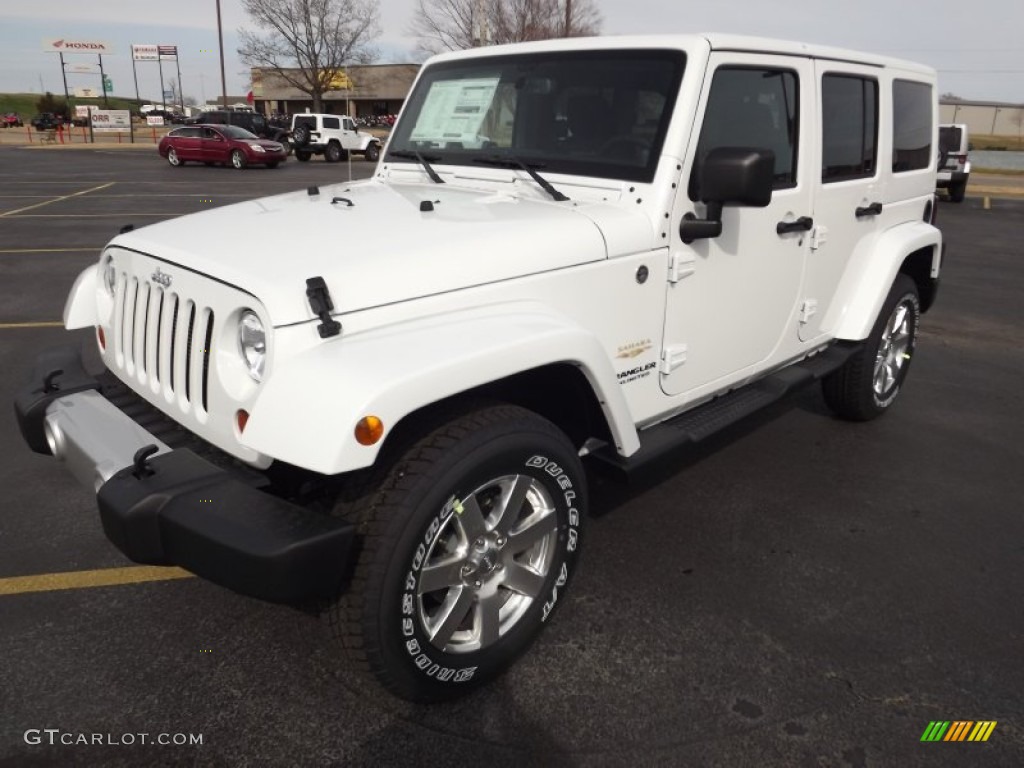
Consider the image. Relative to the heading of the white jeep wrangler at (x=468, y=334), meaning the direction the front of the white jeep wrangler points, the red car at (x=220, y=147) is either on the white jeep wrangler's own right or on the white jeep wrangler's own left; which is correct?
on the white jeep wrangler's own right

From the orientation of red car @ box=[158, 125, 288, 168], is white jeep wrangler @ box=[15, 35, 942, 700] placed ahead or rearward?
ahead

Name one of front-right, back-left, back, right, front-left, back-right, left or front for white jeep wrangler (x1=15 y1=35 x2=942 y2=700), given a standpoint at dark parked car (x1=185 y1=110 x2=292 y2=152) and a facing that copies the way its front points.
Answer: front-right

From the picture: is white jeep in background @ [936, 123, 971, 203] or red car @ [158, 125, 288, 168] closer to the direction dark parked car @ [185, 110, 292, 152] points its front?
the white jeep in background

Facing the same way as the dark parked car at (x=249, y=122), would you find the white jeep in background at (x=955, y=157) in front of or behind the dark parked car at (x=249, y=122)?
in front

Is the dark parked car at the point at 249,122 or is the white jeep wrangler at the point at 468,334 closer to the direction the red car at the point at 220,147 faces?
the white jeep wrangler

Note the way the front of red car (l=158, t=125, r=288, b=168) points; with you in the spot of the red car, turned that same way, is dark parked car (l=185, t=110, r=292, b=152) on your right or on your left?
on your left

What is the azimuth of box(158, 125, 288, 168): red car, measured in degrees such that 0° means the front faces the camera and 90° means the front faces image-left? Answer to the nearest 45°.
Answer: approximately 315°

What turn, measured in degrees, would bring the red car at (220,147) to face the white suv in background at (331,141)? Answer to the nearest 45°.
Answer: approximately 90° to its left

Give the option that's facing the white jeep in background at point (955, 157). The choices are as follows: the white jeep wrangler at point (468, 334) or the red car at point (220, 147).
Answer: the red car

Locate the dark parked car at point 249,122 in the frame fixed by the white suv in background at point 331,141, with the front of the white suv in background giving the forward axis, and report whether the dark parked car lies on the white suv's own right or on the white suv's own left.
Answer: on the white suv's own left

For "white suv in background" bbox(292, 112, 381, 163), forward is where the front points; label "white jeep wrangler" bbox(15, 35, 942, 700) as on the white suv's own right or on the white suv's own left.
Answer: on the white suv's own right

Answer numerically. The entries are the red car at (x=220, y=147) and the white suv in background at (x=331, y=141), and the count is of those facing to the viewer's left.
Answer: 0

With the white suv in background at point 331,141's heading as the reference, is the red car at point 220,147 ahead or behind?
behind

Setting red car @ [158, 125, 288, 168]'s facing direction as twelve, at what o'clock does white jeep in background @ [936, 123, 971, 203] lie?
The white jeep in background is roughly at 12 o'clock from the red car.
